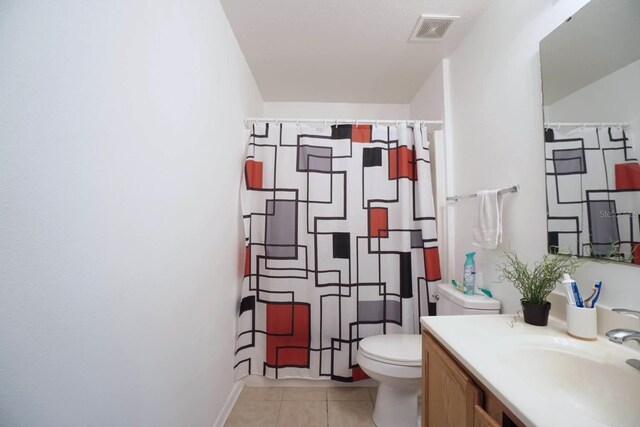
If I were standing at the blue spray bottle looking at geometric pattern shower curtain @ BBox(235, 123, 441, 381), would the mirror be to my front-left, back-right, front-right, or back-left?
back-left

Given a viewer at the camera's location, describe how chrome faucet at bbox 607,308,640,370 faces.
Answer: facing to the left of the viewer

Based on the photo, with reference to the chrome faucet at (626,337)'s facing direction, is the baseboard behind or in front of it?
in front

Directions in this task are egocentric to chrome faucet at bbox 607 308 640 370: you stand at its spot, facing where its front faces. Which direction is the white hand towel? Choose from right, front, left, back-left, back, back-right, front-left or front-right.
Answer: front-right
